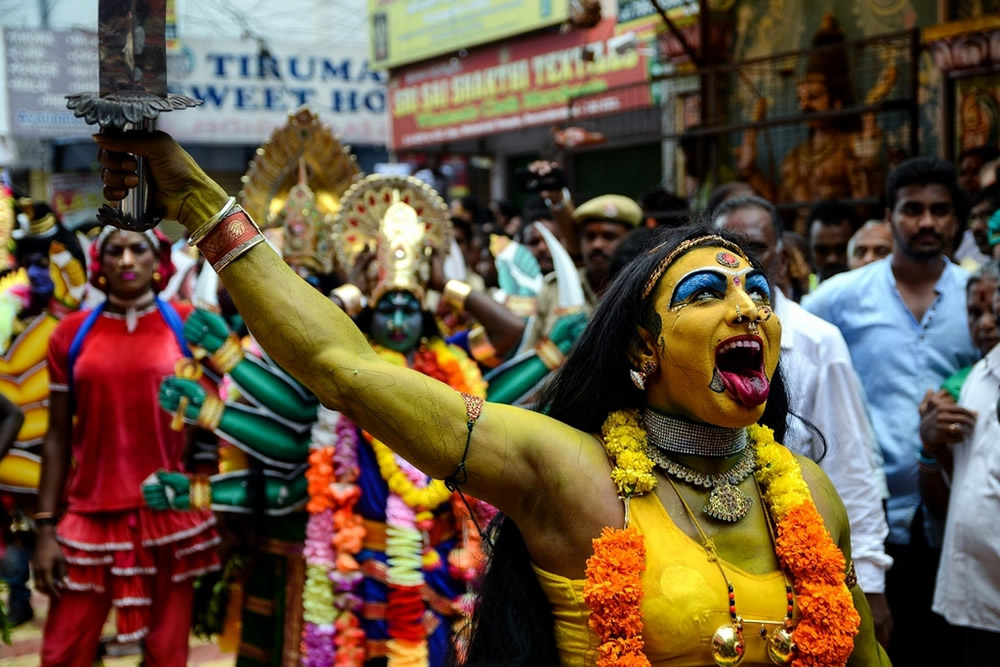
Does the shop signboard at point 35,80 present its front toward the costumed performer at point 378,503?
yes

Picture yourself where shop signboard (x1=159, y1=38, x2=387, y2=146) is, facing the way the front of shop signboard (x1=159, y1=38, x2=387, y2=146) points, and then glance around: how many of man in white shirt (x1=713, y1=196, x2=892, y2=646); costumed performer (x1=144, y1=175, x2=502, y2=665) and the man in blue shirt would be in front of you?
3

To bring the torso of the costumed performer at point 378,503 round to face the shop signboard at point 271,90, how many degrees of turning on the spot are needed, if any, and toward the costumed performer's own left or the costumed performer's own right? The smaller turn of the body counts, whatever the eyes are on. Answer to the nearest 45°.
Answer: approximately 180°

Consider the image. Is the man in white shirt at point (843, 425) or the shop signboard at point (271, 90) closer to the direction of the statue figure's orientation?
the man in white shirt

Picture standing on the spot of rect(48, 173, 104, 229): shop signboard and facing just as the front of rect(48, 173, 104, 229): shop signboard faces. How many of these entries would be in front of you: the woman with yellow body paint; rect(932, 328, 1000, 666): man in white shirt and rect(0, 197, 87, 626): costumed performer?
3

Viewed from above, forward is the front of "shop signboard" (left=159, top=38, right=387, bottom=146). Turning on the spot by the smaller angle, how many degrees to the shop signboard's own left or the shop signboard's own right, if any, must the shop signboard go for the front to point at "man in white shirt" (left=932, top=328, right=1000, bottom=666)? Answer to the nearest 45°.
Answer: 0° — it already faces them

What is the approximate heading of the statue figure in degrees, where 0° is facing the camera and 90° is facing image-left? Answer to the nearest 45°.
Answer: approximately 45°

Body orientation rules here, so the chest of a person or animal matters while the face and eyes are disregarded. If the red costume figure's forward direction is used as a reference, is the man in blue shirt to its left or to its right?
on its left

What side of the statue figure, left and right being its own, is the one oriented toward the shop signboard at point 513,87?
right

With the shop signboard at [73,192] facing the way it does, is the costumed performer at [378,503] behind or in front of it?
in front

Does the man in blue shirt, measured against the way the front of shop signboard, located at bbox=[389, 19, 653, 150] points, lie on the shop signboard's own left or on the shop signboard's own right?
on the shop signboard's own left
